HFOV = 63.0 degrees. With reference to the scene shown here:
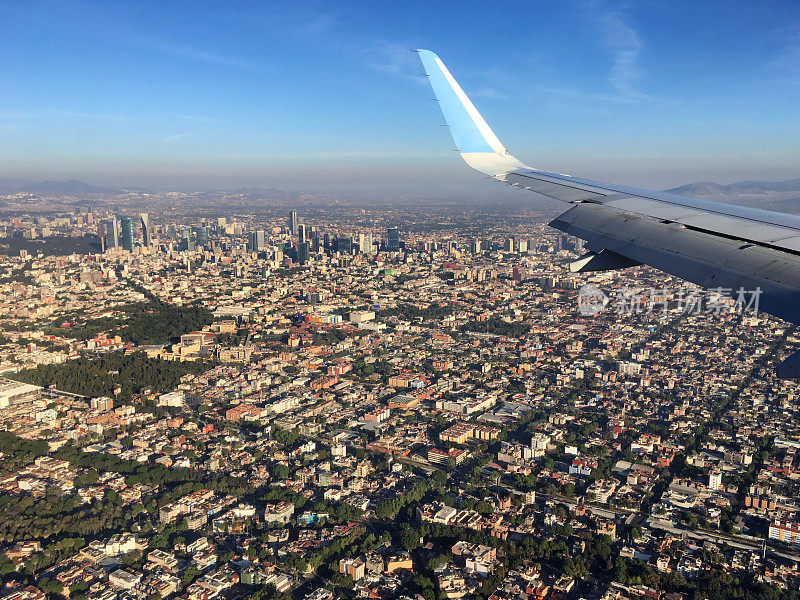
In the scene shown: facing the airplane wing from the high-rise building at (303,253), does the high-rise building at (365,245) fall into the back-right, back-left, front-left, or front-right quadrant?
back-left

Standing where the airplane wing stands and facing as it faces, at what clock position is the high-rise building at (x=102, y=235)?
The high-rise building is roughly at 9 o'clock from the airplane wing.

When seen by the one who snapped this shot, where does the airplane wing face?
facing away from the viewer and to the right of the viewer

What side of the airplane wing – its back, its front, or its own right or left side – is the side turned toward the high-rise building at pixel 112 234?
left

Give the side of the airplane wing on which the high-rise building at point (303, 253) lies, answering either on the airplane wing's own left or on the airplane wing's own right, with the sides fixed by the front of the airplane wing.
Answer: on the airplane wing's own left

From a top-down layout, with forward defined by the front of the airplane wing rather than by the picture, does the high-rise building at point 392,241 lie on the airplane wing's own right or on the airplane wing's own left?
on the airplane wing's own left

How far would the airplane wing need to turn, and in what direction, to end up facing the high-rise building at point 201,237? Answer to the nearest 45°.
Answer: approximately 90° to its left

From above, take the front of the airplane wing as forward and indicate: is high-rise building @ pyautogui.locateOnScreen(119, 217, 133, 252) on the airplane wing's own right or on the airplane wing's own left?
on the airplane wing's own left
